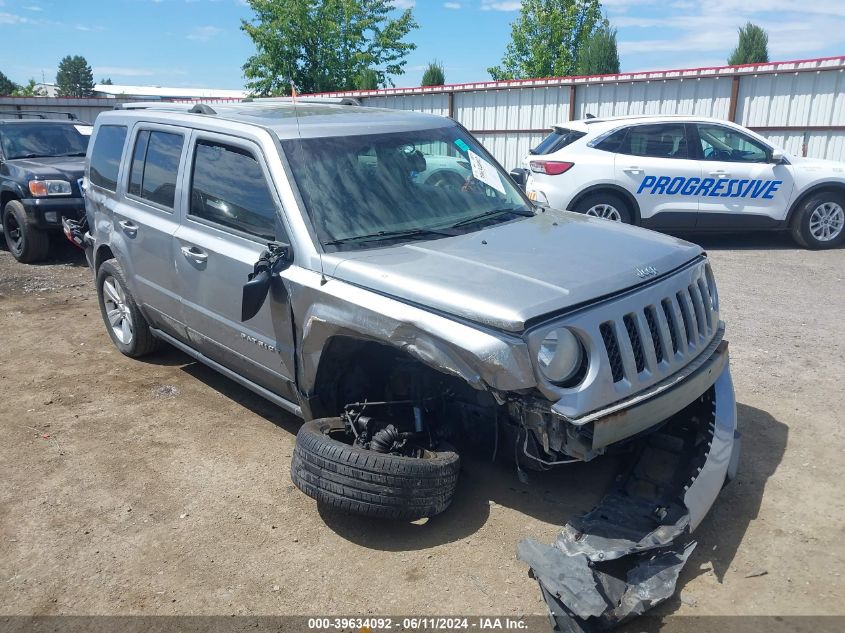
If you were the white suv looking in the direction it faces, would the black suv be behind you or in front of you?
behind

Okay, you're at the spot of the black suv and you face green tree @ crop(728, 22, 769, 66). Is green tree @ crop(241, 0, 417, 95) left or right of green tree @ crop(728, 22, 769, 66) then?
left

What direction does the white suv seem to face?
to the viewer's right

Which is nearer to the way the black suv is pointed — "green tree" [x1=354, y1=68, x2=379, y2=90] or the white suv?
the white suv

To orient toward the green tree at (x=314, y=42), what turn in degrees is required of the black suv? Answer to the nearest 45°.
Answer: approximately 90° to its left

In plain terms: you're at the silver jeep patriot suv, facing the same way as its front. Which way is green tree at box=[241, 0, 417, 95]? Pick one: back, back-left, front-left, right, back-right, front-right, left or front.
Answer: back-left

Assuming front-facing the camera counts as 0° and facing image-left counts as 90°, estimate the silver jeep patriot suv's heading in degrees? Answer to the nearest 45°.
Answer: approximately 315°

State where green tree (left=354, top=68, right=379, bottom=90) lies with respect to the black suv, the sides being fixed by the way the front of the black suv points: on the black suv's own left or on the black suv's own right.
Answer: on the black suv's own left

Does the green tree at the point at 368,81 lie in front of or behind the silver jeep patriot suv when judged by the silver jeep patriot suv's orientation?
behind

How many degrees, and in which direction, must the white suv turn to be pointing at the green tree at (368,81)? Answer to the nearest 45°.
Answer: approximately 135° to its left

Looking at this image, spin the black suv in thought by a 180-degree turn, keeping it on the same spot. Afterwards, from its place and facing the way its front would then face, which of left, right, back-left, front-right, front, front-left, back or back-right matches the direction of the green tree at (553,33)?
right

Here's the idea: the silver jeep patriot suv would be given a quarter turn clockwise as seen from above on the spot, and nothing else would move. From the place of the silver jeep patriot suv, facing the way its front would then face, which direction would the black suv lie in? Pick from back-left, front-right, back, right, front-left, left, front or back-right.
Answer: right

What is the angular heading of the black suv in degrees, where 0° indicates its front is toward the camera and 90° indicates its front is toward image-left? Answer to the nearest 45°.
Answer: approximately 315°

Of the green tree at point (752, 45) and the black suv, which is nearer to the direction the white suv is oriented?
the green tree
